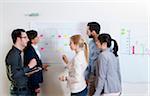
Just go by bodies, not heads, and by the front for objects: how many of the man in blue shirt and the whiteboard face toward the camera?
1

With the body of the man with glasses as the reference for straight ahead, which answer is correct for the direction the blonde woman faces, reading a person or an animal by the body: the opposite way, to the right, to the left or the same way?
the opposite way

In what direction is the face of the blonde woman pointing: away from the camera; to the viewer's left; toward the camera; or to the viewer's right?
to the viewer's left

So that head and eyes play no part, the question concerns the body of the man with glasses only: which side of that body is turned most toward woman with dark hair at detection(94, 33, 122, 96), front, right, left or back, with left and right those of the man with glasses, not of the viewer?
front

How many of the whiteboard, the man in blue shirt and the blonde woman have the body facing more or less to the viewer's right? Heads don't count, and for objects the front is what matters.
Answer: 0

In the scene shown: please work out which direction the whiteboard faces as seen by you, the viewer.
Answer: facing the viewer

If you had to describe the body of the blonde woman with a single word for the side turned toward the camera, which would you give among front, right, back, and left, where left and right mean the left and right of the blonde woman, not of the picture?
left

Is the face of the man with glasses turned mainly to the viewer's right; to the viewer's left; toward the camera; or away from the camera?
to the viewer's right

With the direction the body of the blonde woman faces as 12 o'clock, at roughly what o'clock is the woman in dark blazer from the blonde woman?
The woman in dark blazer is roughly at 1 o'clock from the blonde woman.

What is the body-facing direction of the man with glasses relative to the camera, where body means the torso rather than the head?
to the viewer's right

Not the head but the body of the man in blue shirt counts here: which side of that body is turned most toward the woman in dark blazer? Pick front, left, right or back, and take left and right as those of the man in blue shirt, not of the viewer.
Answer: front
